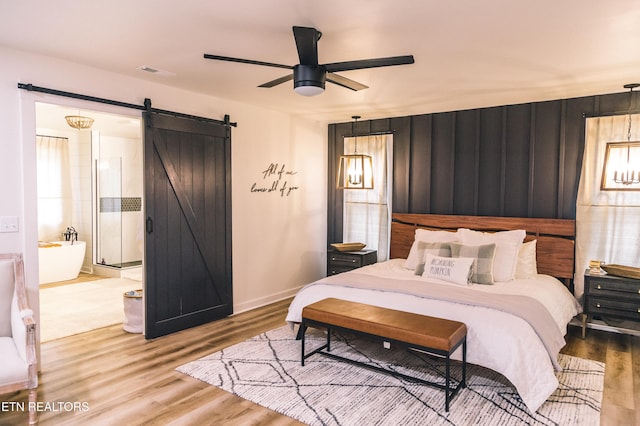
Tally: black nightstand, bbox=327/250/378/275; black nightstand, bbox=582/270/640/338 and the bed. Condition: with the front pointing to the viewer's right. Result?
0

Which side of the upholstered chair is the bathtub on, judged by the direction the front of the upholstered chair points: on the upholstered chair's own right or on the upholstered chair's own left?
on the upholstered chair's own left

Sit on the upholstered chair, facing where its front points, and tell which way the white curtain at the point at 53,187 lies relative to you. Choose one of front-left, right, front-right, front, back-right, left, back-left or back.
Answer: back-left

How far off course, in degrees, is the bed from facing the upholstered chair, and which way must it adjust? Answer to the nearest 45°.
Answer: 0° — it already faces it

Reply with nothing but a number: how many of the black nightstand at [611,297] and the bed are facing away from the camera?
0

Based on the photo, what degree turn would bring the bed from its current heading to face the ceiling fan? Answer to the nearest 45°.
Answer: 0° — it already faces it

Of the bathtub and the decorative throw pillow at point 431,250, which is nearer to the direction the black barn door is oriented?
the decorative throw pillow

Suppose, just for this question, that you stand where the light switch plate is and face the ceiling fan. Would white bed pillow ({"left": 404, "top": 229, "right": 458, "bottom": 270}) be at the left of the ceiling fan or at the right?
left

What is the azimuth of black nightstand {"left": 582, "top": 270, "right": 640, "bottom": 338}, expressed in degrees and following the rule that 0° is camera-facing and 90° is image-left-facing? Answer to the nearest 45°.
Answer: approximately 45°

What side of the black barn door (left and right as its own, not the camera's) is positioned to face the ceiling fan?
front

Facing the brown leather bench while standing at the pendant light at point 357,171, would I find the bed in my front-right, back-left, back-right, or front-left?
front-left

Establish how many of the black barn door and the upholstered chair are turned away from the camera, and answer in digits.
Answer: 0

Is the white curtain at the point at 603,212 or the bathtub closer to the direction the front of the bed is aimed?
the bathtub

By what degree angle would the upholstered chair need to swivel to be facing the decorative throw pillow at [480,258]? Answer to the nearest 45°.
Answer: approximately 45° to its left
